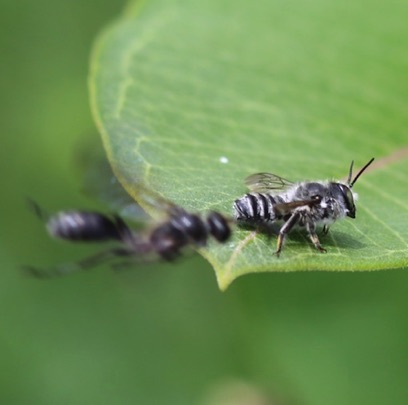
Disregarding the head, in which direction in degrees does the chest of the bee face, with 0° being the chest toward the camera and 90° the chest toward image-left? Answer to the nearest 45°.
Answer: approximately 270°

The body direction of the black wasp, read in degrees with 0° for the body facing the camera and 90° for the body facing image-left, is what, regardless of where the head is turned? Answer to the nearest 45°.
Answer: approximately 270°

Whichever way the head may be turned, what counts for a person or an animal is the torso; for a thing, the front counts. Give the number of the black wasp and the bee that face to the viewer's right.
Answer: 2

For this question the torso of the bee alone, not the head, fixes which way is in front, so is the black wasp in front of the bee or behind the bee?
behind
